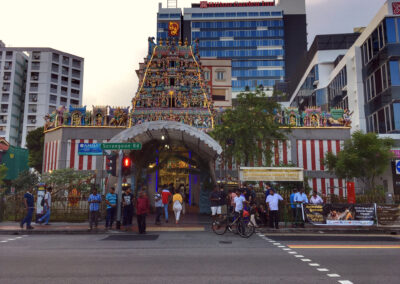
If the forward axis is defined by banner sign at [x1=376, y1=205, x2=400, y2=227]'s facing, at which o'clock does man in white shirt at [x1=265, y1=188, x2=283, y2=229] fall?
The man in white shirt is roughly at 2 o'clock from the banner sign.

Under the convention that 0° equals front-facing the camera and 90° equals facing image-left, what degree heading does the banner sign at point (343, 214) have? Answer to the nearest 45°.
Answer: approximately 0°

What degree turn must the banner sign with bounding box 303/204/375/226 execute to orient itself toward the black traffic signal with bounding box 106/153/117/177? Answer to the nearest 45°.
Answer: approximately 45° to its right

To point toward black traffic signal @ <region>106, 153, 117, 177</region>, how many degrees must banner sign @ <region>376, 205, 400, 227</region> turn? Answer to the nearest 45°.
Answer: approximately 45° to its right

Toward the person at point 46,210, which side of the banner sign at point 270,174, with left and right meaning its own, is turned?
right

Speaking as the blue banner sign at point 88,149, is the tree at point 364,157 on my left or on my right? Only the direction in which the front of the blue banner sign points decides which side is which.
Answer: on my left

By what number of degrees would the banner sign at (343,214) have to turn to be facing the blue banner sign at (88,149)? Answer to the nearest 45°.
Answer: approximately 90° to its right

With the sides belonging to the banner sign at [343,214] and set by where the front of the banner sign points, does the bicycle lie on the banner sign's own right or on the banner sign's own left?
on the banner sign's own right
